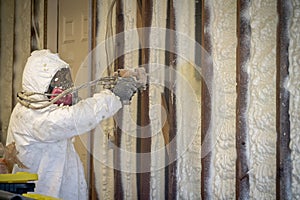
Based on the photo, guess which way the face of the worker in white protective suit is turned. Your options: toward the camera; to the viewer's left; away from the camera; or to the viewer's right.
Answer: to the viewer's right

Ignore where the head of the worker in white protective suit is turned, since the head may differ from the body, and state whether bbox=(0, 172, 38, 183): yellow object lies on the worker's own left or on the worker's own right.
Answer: on the worker's own right

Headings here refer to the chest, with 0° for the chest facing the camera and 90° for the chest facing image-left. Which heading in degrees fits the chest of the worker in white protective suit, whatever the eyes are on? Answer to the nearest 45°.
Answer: approximately 270°
